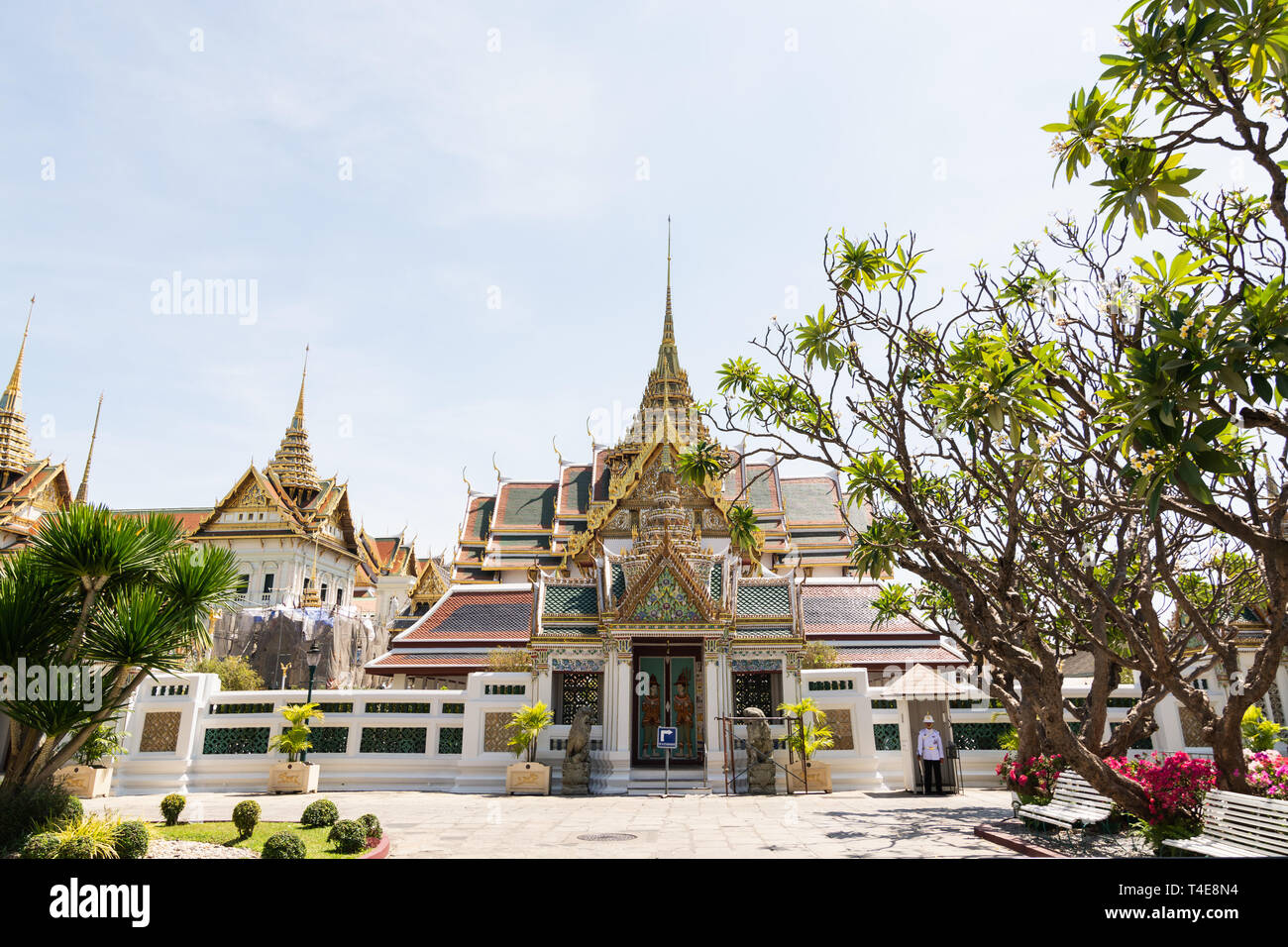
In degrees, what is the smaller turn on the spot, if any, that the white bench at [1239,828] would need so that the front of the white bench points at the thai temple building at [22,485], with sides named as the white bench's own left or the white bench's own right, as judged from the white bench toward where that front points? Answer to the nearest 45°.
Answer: approximately 45° to the white bench's own right

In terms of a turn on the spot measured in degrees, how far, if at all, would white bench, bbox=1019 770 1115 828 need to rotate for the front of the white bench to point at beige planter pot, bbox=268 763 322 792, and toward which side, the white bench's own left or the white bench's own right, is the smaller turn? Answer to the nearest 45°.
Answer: approximately 45° to the white bench's own right

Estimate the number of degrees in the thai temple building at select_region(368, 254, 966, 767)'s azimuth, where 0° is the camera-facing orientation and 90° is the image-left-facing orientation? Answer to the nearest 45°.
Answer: approximately 0°

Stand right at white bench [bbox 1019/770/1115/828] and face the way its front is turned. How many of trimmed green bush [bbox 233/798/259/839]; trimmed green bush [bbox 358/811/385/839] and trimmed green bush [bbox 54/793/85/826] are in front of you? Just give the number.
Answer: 3

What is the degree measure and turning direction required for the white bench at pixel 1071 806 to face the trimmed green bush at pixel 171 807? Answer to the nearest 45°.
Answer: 0° — it already faces it

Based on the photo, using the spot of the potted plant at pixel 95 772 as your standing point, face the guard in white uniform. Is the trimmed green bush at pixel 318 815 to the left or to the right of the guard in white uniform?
right

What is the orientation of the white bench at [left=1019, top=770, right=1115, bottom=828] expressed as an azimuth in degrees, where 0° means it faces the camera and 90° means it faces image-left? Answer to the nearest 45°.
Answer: approximately 45°
